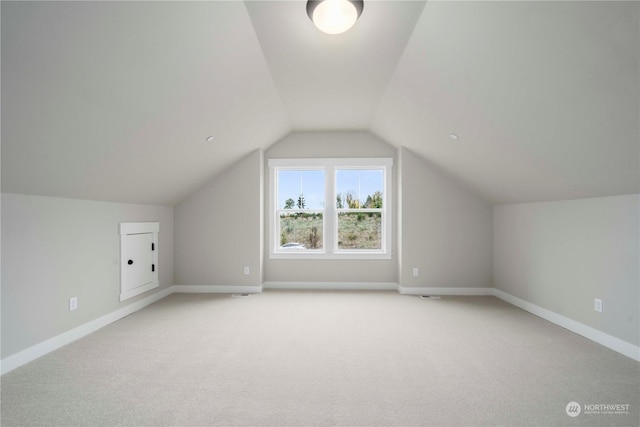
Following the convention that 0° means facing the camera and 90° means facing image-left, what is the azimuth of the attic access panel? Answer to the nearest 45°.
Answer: approximately 315°

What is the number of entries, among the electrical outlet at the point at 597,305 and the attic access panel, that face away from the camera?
0

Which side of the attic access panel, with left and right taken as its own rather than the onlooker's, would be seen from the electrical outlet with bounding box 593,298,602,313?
front

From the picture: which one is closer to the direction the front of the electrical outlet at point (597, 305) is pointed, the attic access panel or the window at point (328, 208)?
the attic access panel

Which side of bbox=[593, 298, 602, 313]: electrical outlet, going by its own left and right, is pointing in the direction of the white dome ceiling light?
front

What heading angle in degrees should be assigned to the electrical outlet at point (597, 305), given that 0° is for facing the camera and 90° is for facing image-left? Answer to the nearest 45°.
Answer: approximately 45°

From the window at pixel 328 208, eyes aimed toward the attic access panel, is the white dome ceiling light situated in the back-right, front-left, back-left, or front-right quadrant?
front-left
